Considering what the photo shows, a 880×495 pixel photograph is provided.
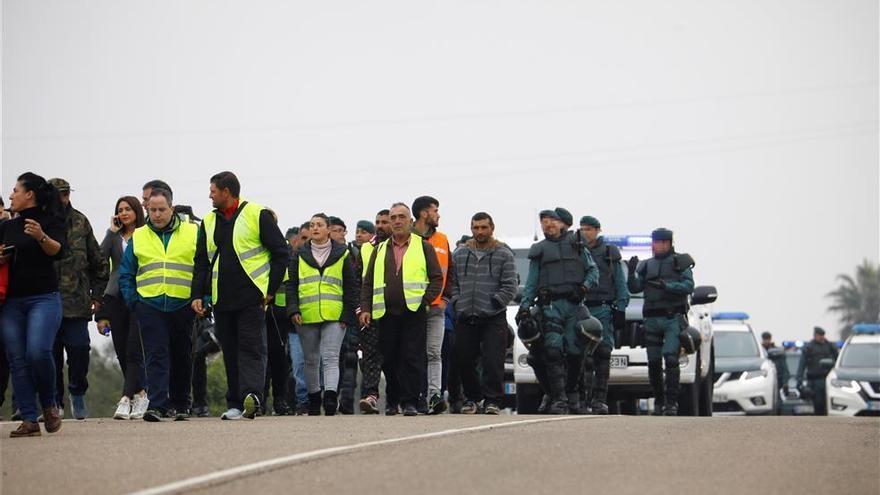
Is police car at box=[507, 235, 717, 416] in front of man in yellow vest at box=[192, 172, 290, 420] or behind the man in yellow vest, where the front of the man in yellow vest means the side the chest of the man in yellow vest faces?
behind

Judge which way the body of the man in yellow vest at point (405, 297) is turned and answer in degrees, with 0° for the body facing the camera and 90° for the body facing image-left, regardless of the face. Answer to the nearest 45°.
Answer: approximately 0°

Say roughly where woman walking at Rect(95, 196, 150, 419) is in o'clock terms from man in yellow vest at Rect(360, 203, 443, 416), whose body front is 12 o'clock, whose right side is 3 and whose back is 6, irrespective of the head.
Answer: The woman walking is roughly at 3 o'clock from the man in yellow vest.

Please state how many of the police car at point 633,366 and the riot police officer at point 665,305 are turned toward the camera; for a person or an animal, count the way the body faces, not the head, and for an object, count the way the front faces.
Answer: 2

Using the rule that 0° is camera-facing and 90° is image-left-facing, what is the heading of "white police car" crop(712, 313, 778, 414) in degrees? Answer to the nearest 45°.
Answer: approximately 0°
